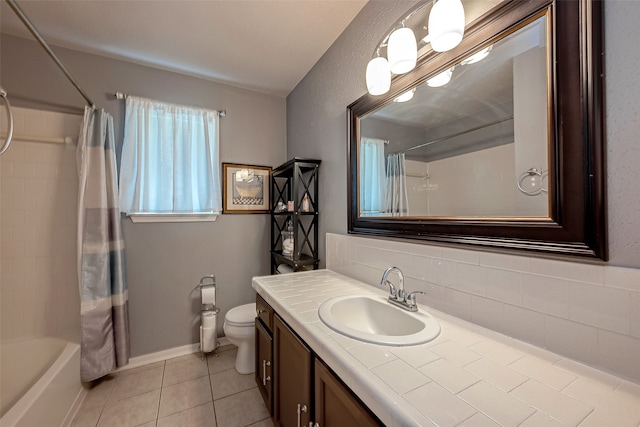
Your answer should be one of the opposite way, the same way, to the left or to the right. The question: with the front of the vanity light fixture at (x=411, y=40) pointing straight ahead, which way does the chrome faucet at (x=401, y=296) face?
the same way

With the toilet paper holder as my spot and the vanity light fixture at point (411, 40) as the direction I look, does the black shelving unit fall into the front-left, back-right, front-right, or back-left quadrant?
front-left

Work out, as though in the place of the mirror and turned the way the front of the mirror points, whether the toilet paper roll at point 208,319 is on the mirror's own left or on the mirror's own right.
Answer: on the mirror's own right

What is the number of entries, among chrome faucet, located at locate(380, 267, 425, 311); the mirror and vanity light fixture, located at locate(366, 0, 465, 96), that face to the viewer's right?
0

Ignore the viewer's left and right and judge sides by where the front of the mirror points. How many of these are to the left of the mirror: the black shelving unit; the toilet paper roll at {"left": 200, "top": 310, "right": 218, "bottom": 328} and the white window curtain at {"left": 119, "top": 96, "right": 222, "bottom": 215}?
0

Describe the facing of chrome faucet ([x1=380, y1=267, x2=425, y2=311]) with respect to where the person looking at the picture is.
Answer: facing the viewer and to the left of the viewer

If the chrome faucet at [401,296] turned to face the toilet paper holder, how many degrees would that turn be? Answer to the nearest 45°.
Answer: approximately 45° to its right

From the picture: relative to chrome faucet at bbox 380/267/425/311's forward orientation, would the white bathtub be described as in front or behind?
in front

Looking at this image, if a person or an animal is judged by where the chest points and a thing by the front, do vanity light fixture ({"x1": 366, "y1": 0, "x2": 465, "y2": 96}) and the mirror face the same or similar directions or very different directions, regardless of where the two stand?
same or similar directions

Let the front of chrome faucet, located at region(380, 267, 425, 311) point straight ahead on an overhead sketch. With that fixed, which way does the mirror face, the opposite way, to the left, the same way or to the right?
the same way

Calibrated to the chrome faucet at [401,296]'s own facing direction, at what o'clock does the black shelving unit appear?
The black shelving unit is roughly at 3 o'clock from the chrome faucet.

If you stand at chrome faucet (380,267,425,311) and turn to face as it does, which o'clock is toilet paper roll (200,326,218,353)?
The toilet paper roll is roughly at 2 o'clock from the chrome faucet.

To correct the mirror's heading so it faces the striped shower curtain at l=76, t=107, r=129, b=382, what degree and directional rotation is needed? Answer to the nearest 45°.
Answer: approximately 45° to its right
